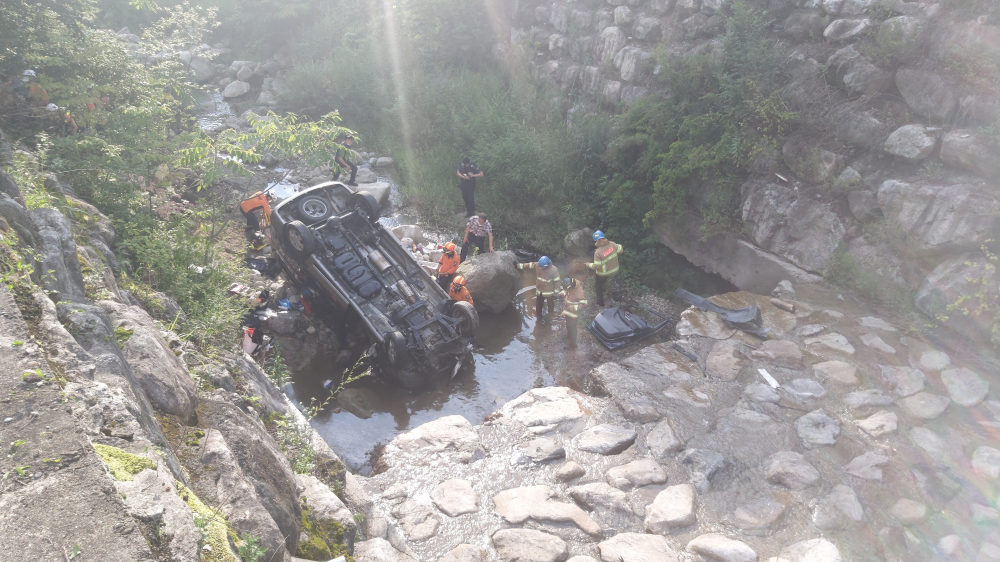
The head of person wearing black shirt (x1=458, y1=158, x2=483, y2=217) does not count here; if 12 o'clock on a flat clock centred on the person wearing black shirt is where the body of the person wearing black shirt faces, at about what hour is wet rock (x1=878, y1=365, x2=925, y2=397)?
The wet rock is roughly at 11 o'clock from the person wearing black shirt.

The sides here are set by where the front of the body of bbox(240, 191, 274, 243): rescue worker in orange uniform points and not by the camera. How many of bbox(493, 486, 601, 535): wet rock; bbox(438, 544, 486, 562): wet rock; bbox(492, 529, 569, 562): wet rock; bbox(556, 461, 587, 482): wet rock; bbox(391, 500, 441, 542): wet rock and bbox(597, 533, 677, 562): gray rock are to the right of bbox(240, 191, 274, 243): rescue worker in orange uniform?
6

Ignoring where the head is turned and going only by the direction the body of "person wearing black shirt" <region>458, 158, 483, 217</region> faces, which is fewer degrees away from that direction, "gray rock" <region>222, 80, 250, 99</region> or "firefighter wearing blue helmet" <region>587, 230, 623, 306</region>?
the firefighter wearing blue helmet

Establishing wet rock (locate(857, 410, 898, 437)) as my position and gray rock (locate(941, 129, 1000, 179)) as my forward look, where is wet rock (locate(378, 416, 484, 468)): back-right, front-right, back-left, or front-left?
back-left

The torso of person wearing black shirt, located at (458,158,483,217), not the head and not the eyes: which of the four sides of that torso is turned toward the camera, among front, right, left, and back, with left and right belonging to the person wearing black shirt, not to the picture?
front

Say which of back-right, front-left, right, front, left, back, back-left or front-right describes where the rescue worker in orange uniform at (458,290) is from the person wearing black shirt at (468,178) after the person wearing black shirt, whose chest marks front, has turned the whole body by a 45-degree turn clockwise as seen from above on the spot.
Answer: front-left

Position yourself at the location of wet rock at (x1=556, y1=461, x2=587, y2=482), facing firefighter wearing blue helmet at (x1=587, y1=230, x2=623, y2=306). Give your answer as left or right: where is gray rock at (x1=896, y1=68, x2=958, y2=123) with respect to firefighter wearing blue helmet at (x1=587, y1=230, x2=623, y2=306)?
right

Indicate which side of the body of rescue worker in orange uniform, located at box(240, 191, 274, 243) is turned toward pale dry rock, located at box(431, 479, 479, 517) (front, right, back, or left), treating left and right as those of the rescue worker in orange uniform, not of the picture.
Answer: right

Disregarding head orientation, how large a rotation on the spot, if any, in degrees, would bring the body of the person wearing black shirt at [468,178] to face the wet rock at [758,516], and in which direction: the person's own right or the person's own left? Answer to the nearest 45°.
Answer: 0° — they already face it

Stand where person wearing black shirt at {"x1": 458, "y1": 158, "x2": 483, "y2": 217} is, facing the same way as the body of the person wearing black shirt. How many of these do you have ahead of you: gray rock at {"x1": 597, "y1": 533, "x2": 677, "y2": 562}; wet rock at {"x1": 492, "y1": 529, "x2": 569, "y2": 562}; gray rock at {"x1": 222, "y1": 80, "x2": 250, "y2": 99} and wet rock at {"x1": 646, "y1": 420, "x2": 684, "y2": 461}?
3

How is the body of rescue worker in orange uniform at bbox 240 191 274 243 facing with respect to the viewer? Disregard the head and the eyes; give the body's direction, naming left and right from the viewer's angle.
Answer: facing to the right of the viewer

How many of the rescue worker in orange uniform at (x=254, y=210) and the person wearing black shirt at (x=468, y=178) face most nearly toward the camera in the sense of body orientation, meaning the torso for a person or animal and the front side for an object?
1

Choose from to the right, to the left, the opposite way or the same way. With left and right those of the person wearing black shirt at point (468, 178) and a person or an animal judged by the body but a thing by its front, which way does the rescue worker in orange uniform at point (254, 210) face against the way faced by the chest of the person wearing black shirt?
to the left

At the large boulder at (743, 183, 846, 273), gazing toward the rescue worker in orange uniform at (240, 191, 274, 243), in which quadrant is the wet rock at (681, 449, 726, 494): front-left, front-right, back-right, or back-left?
front-left

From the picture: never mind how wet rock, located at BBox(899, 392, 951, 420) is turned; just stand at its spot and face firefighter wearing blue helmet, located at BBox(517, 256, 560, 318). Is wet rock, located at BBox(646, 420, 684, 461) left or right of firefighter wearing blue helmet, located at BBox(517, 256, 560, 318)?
left

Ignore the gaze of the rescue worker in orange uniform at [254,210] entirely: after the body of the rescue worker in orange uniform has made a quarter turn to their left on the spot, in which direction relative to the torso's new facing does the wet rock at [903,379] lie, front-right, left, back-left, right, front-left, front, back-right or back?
back-right

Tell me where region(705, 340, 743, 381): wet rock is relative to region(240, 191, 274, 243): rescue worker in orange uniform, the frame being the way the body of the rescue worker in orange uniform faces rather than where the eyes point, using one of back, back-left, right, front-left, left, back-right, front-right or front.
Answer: front-right

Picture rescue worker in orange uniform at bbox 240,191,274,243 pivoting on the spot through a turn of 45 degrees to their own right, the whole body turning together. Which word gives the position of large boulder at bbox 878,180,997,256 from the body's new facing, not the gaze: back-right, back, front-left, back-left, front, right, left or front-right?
front

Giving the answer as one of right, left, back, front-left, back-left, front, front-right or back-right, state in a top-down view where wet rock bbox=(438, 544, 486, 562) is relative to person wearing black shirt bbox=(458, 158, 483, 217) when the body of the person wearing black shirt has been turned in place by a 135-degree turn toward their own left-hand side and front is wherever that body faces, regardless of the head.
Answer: back-right

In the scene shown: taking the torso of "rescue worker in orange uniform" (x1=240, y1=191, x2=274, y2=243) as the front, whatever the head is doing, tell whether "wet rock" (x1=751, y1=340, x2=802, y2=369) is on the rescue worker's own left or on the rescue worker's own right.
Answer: on the rescue worker's own right
